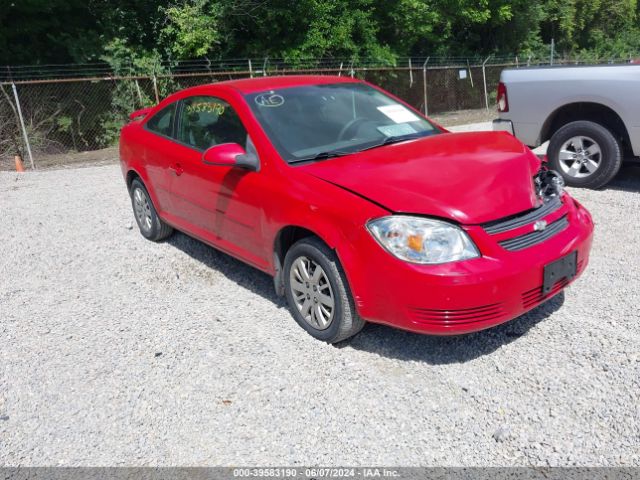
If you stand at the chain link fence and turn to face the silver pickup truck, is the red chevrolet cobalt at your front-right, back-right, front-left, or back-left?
front-right

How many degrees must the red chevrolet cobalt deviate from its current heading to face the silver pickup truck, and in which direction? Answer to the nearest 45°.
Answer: approximately 90° to its left

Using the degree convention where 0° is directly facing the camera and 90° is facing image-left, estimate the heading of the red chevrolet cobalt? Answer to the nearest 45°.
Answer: approximately 315°

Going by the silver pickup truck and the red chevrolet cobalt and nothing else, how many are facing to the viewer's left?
0

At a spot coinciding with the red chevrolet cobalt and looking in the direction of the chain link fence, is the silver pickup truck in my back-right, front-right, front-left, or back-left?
front-right

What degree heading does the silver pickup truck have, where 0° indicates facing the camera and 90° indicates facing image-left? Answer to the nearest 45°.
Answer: approximately 270°

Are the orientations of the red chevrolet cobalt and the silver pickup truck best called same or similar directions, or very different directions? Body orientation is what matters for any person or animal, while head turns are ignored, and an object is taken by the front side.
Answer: same or similar directions

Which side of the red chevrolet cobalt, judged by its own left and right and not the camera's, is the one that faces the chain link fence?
back

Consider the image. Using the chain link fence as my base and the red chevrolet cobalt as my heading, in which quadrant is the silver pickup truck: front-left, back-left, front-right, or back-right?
front-left

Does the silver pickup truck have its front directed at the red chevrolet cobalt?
no

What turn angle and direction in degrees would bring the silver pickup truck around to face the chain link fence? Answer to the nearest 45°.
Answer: approximately 135° to its left
